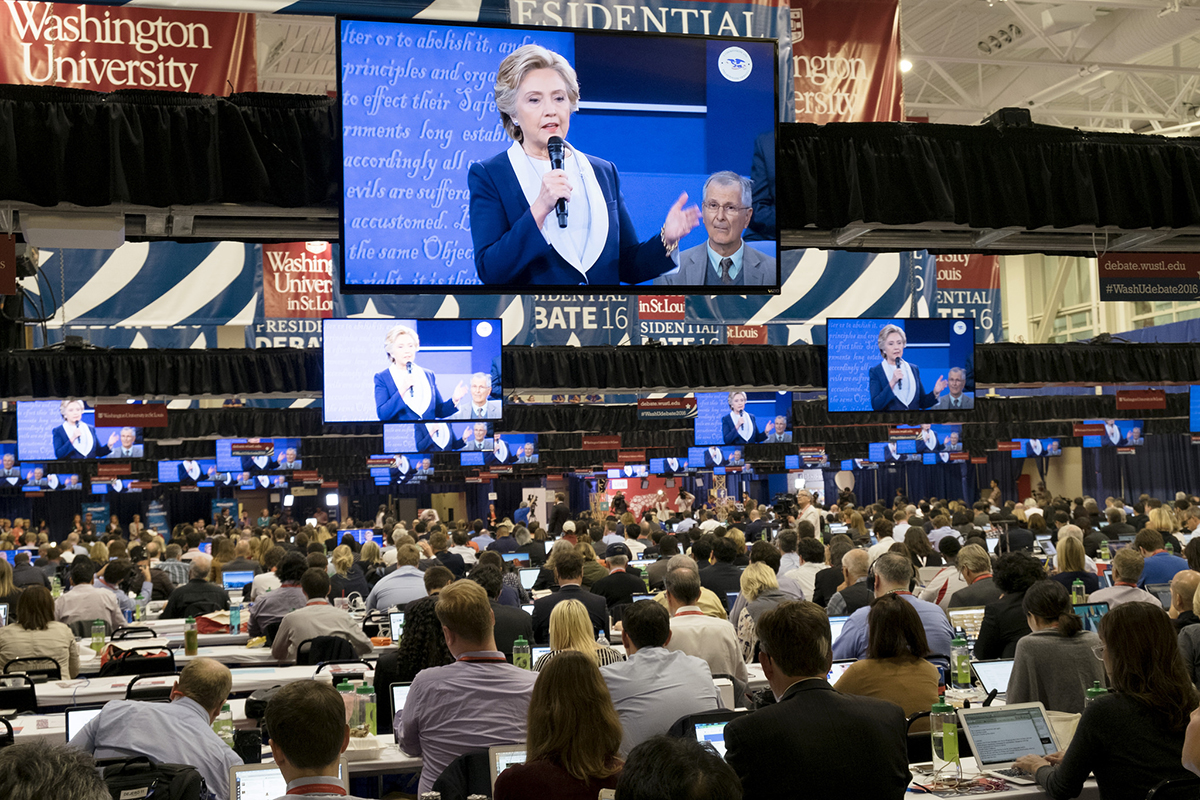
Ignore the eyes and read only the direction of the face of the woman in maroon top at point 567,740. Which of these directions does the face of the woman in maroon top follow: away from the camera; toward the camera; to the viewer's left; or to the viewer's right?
away from the camera

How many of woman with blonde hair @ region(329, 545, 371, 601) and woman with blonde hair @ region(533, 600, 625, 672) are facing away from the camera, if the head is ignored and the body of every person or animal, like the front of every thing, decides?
2

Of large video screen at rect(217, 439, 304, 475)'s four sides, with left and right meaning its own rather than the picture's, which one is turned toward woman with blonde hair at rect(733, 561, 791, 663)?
front

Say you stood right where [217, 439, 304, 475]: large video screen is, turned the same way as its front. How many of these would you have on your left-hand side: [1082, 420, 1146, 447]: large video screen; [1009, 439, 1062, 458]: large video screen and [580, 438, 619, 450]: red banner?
3

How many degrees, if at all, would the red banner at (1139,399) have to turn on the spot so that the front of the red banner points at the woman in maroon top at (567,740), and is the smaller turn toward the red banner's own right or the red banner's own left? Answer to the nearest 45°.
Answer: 0° — it already faces them

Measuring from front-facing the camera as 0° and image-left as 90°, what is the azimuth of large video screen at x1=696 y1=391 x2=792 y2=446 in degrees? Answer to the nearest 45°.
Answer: approximately 0°

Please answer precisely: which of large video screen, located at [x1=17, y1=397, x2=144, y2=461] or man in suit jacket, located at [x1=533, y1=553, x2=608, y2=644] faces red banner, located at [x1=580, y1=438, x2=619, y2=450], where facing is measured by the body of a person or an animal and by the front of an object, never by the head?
the man in suit jacket

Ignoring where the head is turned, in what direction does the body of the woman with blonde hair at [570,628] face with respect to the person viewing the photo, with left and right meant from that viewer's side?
facing away from the viewer

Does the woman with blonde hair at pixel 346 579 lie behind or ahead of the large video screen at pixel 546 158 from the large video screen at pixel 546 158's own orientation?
behind

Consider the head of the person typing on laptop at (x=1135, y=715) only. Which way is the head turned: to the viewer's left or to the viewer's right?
to the viewer's left

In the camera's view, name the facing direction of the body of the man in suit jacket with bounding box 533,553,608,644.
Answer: away from the camera

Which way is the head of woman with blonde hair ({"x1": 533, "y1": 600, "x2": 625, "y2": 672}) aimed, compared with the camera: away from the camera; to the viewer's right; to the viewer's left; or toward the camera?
away from the camera
